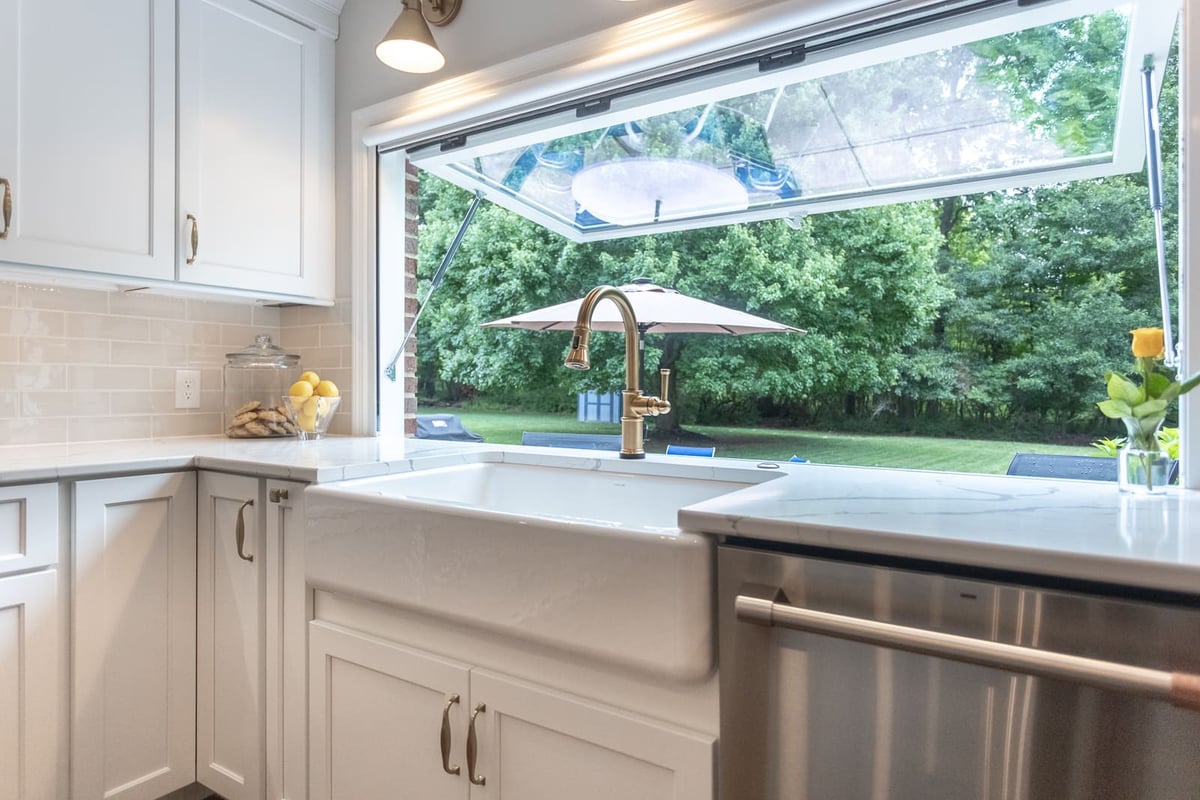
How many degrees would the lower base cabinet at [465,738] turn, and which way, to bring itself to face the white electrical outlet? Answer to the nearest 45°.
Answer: approximately 90° to its right

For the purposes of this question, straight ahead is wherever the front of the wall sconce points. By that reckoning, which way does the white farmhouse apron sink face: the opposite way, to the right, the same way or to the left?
the same way

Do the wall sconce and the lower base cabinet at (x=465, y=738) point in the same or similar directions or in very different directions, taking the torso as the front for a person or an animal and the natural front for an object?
same or similar directions

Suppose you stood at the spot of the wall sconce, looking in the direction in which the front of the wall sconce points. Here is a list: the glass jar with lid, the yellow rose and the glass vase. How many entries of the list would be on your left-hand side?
2

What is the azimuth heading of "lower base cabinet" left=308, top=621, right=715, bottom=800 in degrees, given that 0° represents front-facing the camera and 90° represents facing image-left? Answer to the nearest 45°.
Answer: approximately 45°

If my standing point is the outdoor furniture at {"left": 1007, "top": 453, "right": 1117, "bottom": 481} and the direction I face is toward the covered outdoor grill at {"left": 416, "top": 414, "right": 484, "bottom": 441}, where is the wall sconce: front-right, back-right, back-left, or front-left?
front-left

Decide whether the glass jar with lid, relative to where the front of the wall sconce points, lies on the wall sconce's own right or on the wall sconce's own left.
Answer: on the wall sconce's own right

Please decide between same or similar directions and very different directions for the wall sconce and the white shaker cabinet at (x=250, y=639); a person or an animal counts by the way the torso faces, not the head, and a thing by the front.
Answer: same or similar directions

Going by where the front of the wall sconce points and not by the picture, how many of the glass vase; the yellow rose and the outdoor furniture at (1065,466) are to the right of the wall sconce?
0

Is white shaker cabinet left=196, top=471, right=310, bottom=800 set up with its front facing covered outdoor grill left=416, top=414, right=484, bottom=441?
no

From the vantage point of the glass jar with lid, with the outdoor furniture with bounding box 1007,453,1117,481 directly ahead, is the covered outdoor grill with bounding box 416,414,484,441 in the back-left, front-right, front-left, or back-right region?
front-left

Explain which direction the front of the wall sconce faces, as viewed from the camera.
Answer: facing the viewer and to the left of the viewer

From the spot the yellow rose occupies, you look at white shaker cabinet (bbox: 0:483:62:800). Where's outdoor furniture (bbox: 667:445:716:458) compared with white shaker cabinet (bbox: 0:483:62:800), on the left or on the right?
right

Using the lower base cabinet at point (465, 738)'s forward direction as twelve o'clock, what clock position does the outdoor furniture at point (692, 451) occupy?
The outdoor furniture is roughly at 6 o'clock from the lower base cabinet.

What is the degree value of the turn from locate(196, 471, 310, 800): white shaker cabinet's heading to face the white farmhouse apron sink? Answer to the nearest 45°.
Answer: approximately 90° to its left

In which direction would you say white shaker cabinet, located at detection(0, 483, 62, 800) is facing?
toward the camera

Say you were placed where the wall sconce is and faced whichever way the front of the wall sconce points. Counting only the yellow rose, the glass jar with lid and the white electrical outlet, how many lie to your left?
1

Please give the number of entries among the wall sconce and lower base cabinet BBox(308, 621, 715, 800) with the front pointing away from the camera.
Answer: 0
